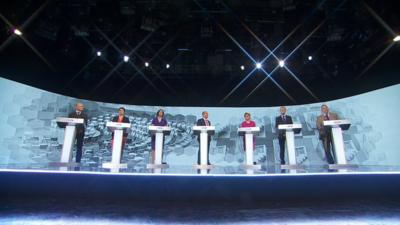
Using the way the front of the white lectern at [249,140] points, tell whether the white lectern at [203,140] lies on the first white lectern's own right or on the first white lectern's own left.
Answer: on the first white lectern's own right

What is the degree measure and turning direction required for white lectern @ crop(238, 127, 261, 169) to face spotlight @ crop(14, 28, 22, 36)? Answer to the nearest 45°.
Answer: approximately 90° to its right

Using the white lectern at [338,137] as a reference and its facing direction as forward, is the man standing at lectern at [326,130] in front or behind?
behind

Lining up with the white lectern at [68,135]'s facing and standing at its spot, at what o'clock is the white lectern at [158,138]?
the white lectern at [158,138] is roughly at 8 o'clock from the white lectern at [68,135].

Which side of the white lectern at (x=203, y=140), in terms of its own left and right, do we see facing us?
front

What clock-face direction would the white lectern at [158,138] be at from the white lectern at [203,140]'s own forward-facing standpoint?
the white lectern at [158,138] is roughly at 3 o'clock from the white lectern at [203,140].

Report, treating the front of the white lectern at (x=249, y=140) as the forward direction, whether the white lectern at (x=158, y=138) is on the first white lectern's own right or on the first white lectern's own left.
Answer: on the first white lectern's own right

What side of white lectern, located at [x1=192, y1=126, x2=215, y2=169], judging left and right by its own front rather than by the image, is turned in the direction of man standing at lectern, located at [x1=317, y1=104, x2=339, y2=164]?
left

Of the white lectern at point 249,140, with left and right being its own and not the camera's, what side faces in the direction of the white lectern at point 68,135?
right

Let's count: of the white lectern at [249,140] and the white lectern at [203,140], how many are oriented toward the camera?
2

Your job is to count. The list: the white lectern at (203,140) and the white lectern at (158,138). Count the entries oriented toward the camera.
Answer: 2

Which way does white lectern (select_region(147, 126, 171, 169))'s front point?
toward the camera

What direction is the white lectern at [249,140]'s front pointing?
toward the camera

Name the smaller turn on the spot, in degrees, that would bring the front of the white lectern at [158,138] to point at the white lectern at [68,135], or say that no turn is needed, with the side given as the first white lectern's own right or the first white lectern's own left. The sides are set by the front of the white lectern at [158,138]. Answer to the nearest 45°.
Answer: approximately 90° to the first white lectern's own right

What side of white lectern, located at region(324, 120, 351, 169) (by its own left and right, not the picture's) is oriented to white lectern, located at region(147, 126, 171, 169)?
right
